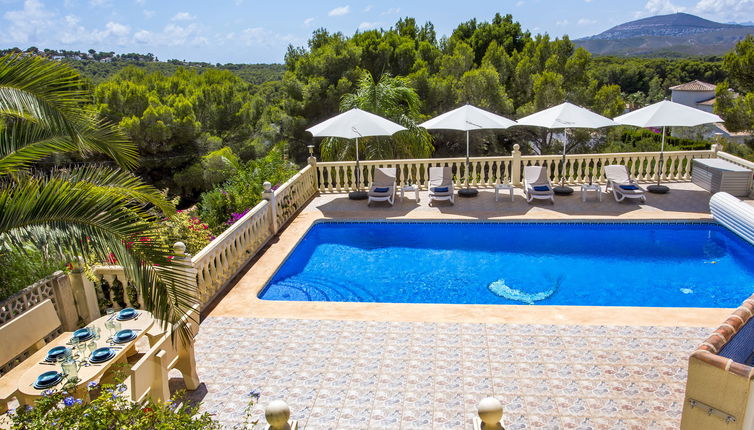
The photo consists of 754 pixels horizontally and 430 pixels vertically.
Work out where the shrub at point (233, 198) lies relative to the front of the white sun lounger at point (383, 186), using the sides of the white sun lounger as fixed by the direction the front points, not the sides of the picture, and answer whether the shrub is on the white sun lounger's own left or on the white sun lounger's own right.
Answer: on the white sun lounger's own right

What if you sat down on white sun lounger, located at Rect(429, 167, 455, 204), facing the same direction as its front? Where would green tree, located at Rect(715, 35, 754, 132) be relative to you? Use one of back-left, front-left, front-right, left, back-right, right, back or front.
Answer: back-left

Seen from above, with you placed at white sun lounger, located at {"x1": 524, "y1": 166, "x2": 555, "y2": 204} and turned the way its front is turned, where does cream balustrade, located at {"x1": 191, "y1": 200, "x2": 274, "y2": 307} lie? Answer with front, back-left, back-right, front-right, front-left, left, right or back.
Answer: front-right

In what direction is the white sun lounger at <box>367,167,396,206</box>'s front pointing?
toward the camera

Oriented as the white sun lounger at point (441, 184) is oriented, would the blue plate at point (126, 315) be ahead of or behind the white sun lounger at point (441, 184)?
ahead

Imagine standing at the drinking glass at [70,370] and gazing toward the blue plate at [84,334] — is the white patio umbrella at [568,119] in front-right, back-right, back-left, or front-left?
front-right

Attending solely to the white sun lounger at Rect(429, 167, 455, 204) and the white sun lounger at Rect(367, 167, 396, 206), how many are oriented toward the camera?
2

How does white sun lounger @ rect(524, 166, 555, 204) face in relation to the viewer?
toward the camera

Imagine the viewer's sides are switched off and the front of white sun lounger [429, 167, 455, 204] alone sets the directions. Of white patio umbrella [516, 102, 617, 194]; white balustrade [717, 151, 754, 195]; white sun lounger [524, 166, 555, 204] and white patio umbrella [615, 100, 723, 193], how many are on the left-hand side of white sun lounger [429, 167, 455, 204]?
4

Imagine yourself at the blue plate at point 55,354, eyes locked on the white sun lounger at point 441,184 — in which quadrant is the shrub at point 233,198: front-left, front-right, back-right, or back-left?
front-left

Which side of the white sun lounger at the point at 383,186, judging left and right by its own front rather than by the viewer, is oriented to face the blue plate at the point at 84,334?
front

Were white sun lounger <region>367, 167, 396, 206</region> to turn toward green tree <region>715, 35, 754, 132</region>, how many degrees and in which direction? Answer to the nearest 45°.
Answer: approximately 135° to its left

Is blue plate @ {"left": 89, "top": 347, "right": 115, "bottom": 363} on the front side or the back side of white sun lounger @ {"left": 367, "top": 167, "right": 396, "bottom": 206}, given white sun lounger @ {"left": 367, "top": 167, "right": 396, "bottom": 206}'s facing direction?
on the front side

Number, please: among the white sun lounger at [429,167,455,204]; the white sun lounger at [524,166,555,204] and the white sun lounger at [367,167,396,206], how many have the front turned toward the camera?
3

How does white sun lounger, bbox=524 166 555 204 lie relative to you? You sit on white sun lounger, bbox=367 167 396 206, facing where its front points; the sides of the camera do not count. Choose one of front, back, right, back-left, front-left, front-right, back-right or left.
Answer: left

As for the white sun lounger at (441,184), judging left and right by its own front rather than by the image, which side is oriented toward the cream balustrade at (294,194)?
right

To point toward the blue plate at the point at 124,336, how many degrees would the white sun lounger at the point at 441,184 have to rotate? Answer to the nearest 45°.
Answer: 0° — it already faces it
